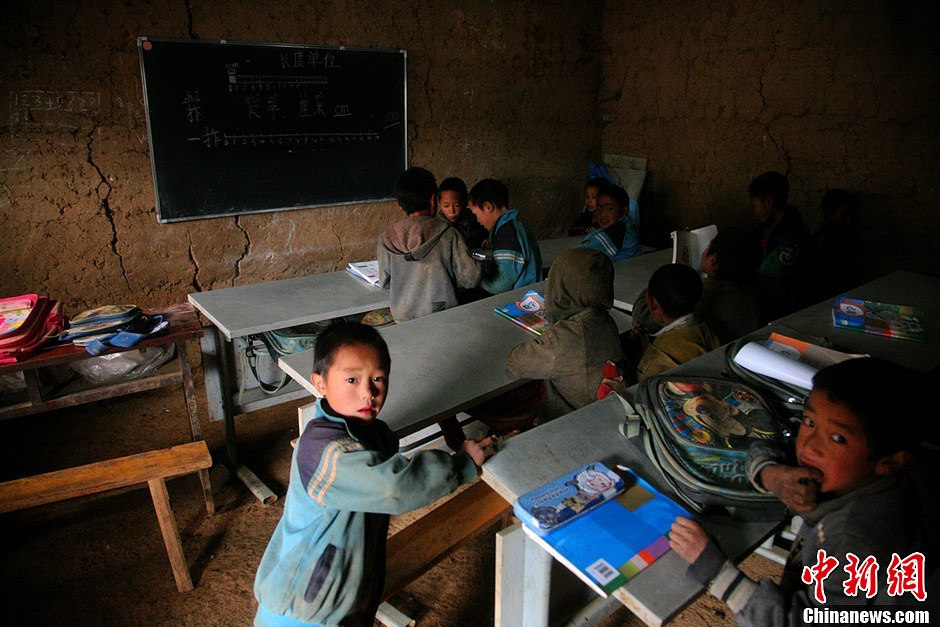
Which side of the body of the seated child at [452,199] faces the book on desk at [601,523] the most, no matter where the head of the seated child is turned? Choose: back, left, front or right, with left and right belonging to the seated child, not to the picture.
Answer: front

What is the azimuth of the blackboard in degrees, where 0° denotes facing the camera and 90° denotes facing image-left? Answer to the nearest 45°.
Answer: approximately 315°

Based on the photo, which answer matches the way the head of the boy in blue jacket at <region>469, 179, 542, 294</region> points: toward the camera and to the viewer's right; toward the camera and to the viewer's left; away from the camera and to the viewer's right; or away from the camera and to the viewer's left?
toward the camera and to the viewer's left

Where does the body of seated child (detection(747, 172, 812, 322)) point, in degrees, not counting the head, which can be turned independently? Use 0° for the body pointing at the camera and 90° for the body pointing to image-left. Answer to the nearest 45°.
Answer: approximately 90°

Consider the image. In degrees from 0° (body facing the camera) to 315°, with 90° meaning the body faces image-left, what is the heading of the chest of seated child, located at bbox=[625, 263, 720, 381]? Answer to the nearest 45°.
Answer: approximately 135°

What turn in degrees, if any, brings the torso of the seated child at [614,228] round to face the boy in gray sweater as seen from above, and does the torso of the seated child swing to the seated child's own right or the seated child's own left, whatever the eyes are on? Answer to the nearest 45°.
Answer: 0° — they already face them

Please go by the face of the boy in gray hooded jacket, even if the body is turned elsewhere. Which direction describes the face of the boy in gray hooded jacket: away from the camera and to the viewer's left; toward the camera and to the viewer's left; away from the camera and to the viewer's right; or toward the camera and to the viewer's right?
away from the camera and to the viewer's left

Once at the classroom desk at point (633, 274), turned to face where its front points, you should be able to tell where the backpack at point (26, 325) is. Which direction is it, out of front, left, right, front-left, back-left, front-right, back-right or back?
right
